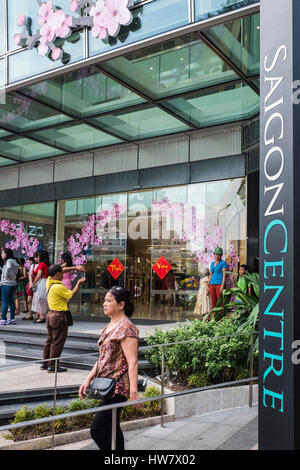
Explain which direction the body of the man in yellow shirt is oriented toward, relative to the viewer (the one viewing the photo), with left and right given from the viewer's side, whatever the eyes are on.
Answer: facing away from the viewer and to the right of the viewer

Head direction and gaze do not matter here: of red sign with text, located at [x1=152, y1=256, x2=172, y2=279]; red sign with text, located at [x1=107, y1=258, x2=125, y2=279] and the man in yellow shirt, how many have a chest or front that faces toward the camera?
2

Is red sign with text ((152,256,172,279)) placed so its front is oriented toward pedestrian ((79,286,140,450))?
yes

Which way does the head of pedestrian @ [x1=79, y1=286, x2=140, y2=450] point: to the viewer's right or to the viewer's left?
to the viewer's left

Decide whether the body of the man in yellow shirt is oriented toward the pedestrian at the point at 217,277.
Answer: yes

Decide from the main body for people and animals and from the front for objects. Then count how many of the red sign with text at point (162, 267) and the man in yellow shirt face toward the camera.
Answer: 1

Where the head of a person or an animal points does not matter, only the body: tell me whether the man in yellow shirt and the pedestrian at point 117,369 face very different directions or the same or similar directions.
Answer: very different directions

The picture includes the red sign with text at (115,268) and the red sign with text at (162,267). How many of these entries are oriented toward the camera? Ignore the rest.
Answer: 2

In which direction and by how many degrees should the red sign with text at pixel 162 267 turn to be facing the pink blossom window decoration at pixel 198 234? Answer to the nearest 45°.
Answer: approximately 45° to its left

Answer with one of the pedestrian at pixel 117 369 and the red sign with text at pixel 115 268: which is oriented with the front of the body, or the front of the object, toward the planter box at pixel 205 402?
the red sign with text

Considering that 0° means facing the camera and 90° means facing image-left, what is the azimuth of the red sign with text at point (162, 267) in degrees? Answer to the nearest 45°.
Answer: approximately 0°
